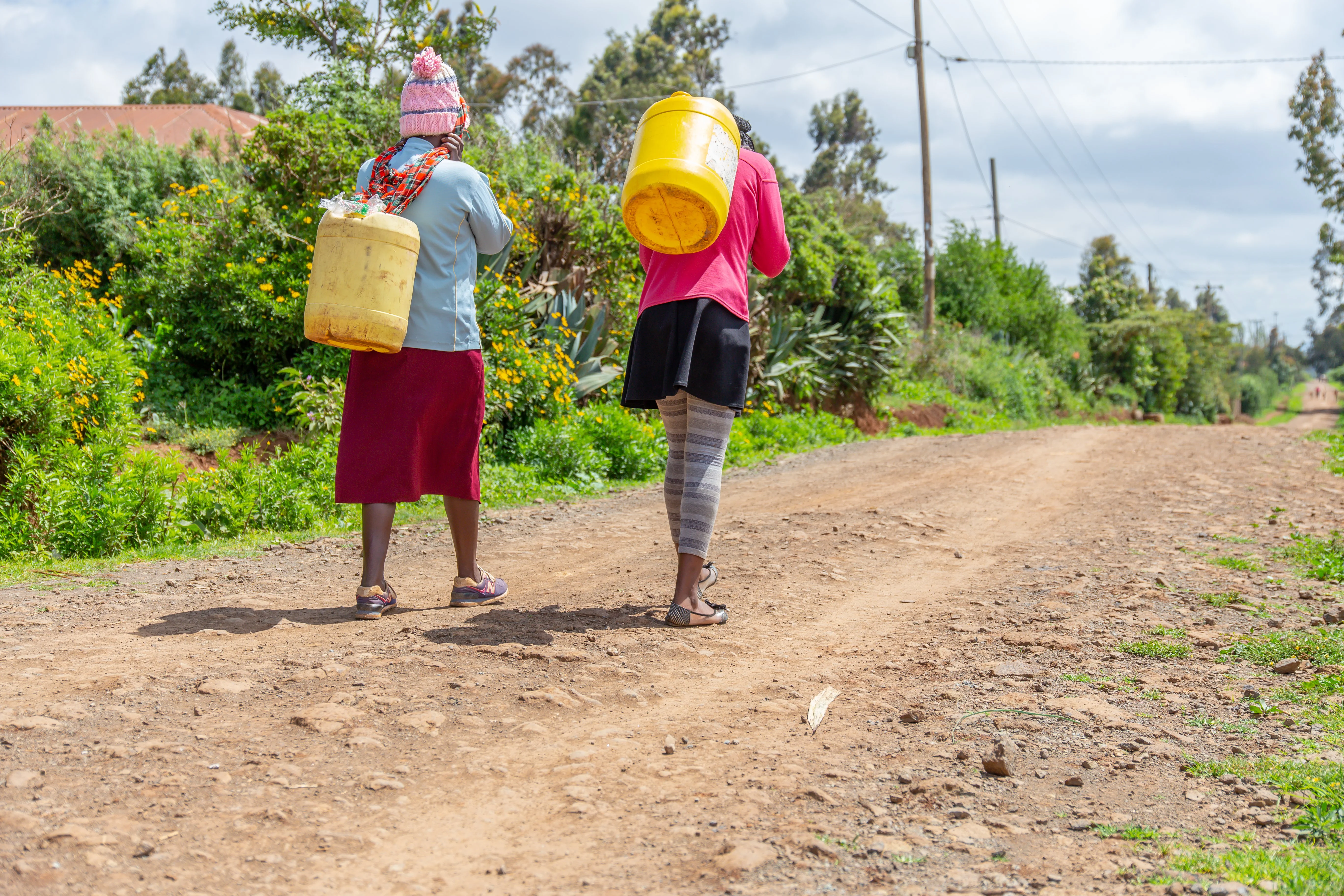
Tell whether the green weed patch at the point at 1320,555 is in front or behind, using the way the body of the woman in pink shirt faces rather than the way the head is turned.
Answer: in front

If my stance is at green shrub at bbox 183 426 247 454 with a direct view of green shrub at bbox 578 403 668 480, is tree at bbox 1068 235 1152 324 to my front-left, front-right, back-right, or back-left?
front-left

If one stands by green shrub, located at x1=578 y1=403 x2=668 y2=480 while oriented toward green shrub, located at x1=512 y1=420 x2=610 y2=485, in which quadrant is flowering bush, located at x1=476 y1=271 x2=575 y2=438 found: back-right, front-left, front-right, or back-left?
front-right

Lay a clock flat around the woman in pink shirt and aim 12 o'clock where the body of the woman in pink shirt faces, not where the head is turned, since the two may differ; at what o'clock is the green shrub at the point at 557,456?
The green shrub is roughly at 10 o'clock from the woman in pink shirt.

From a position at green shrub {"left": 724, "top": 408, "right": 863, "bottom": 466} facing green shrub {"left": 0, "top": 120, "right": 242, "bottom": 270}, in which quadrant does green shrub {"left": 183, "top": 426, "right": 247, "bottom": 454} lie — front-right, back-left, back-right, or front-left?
front-left

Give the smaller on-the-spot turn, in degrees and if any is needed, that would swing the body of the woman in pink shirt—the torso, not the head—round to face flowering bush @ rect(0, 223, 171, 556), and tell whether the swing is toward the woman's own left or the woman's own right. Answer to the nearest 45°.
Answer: approximately 90° to the woman's own left

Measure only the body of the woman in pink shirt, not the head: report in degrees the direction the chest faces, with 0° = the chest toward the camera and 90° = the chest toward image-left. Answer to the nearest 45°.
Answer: approximately 225°

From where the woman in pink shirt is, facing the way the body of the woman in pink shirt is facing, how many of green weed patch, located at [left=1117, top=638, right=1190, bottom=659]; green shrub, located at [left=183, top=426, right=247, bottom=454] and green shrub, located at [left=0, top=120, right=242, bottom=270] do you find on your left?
2

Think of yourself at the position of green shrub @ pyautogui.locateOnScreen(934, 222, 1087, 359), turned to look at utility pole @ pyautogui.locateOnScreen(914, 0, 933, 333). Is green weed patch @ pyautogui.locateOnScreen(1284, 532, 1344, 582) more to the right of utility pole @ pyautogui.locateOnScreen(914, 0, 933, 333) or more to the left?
left

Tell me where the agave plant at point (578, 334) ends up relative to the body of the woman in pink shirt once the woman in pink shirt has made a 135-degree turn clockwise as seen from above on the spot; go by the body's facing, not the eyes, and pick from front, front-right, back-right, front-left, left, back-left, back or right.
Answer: back

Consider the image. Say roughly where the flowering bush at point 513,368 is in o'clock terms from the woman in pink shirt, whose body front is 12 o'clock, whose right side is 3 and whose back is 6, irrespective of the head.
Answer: The flowering bush is roughly at 10 o'clock from the woman in pink shirt.

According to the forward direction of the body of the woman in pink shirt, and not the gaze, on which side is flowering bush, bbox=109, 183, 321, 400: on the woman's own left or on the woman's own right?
on the woman's own left

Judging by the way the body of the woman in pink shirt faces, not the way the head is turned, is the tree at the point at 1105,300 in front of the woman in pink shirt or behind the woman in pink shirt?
in front

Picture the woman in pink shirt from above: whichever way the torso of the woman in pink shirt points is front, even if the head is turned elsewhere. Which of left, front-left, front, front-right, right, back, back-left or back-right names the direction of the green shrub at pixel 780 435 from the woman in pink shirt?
front-left

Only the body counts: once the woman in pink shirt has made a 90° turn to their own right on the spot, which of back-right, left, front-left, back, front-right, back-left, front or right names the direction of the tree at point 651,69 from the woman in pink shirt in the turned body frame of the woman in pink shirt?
back-left

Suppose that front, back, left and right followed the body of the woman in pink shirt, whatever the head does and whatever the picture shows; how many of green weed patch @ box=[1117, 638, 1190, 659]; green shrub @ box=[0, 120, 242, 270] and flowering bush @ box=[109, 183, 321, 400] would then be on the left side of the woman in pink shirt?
2

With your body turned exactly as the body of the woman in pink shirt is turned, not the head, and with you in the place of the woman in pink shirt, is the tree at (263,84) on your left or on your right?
on your left
